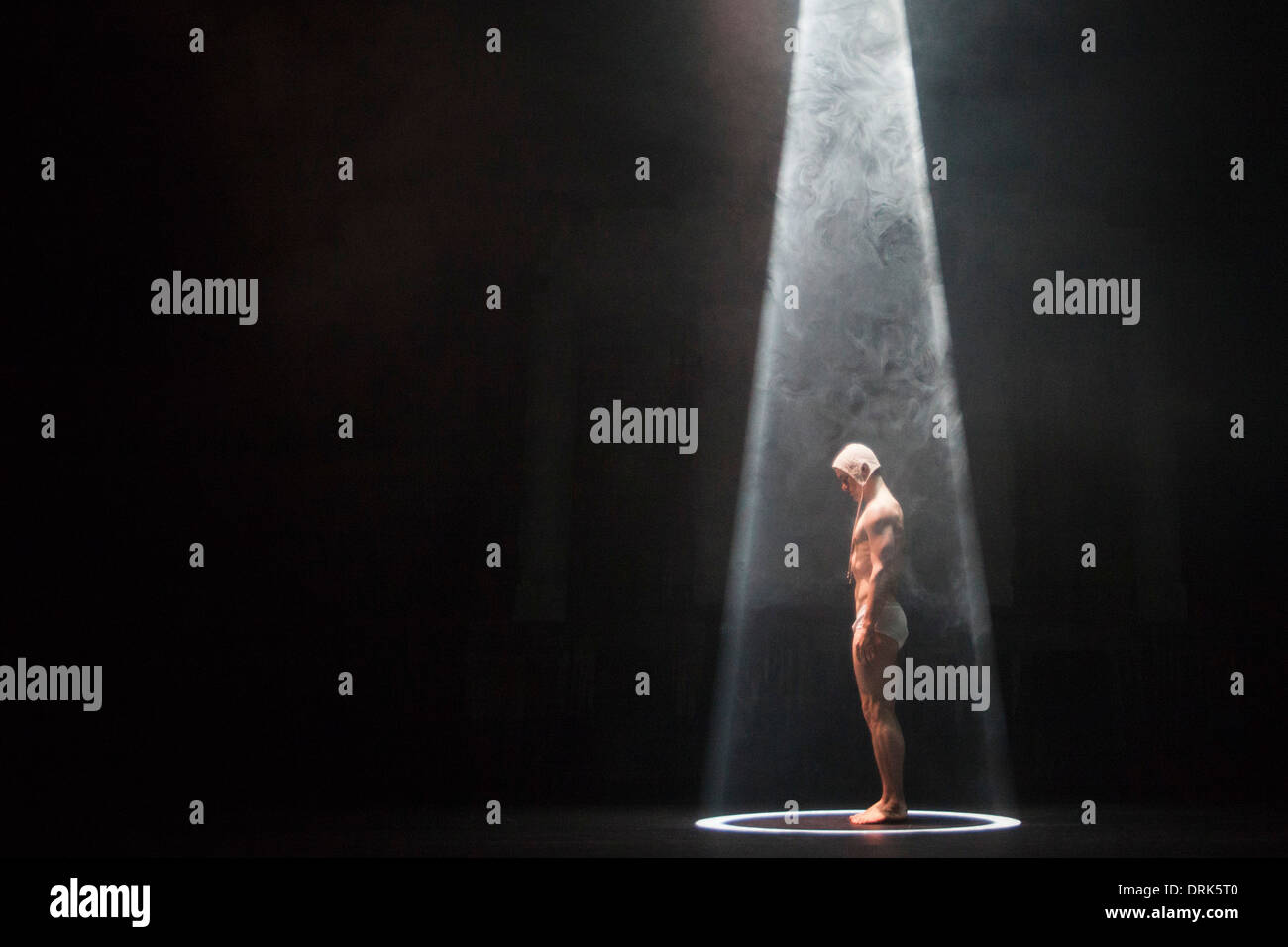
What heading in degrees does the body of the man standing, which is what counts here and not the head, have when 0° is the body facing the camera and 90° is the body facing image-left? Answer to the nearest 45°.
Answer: approximately 90°

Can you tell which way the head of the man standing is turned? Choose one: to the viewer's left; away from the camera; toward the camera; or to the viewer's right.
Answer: to the viewer's left
